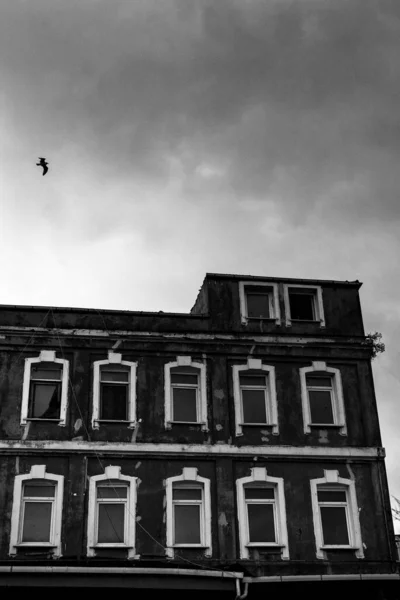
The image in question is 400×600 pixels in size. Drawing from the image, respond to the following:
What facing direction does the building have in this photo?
toward the camera
